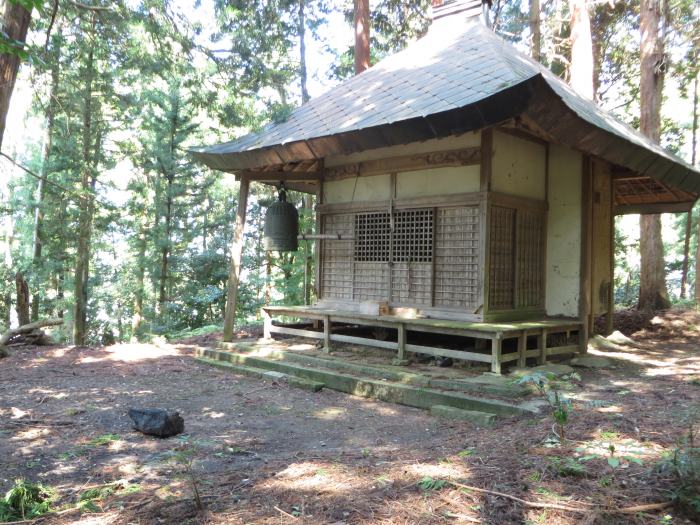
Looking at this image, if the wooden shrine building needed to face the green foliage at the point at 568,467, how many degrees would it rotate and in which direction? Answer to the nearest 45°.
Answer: approximately 45° to its left

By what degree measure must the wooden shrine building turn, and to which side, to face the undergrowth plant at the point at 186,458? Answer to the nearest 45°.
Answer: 0° — it already faces it

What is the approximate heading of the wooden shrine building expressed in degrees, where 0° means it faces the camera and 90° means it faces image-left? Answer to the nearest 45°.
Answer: approximately 45°

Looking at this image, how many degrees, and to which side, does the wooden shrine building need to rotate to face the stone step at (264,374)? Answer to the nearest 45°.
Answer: approximately 45° to its right

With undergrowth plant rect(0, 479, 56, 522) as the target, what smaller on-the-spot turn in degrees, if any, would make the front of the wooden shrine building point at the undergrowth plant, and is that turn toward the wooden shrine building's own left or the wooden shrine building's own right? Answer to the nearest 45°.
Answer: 0° — it already faces it

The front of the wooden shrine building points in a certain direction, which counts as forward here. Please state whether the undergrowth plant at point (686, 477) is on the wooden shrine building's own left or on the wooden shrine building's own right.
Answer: on the wooden shrine building's own left

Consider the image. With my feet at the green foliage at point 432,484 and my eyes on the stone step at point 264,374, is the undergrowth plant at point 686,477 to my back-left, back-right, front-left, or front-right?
back-right

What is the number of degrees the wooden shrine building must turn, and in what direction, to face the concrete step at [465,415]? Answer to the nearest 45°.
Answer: approximately 45° to its left

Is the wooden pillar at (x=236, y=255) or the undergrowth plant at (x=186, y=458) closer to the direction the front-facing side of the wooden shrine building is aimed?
the undergrowth plant

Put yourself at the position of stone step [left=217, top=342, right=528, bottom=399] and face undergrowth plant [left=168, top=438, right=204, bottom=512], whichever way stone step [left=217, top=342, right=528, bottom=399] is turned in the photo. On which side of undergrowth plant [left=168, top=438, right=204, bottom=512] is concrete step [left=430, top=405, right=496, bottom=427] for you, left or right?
left
